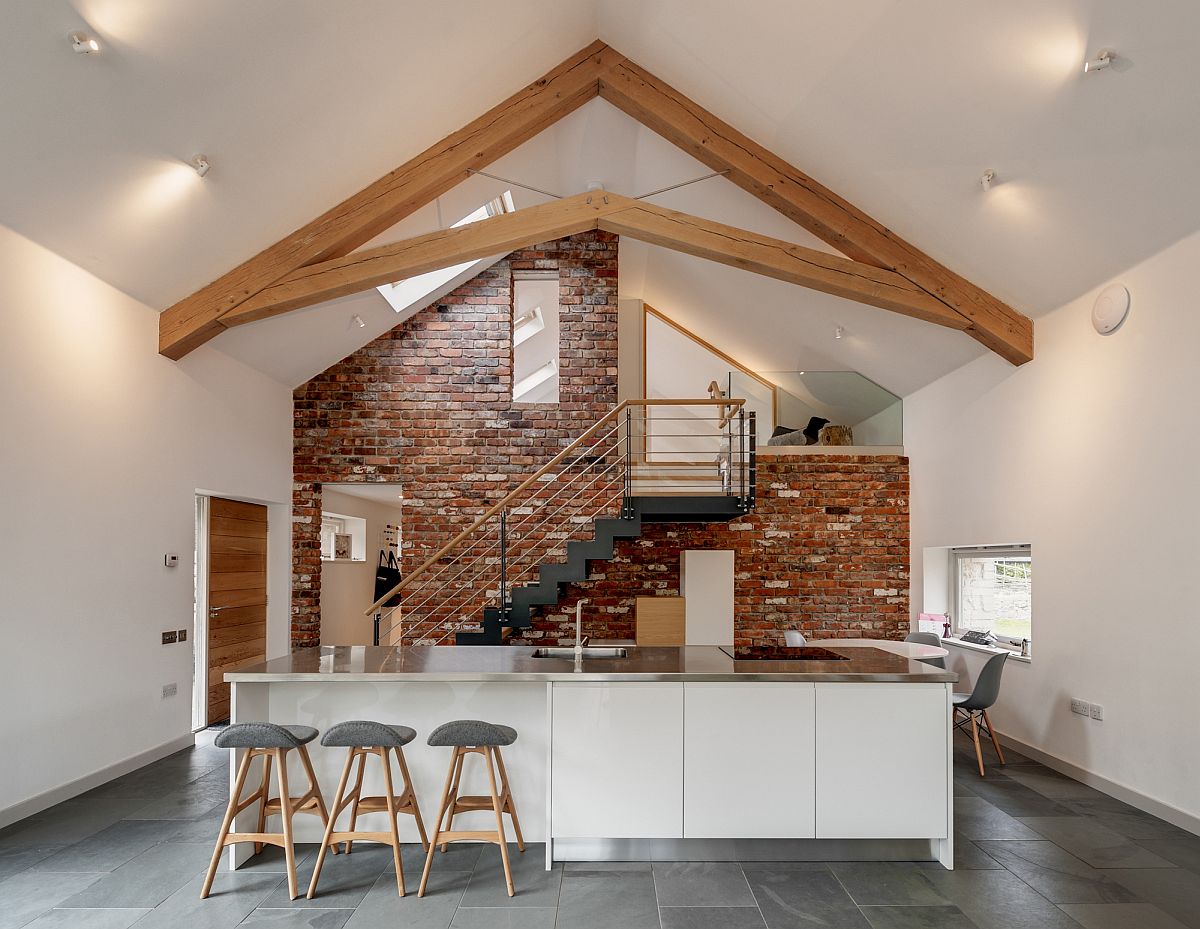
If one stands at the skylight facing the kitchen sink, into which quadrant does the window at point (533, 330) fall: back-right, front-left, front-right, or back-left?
back-left

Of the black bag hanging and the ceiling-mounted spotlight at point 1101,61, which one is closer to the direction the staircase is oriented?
the black bag hanging

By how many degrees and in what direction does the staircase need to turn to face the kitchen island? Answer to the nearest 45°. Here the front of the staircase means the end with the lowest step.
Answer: approximately 90° to its left

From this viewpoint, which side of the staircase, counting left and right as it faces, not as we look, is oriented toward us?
left

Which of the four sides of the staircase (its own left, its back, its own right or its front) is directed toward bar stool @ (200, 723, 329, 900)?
left

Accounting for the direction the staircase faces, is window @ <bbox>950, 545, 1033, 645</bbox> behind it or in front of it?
behind

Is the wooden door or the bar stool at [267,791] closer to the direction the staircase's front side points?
the wooden door

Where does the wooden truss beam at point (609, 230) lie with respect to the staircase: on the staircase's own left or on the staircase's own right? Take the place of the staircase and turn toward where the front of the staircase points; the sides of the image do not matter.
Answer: on the staircase's own left

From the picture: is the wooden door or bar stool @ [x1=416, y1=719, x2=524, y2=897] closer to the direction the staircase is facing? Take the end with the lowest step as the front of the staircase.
the wooden door
